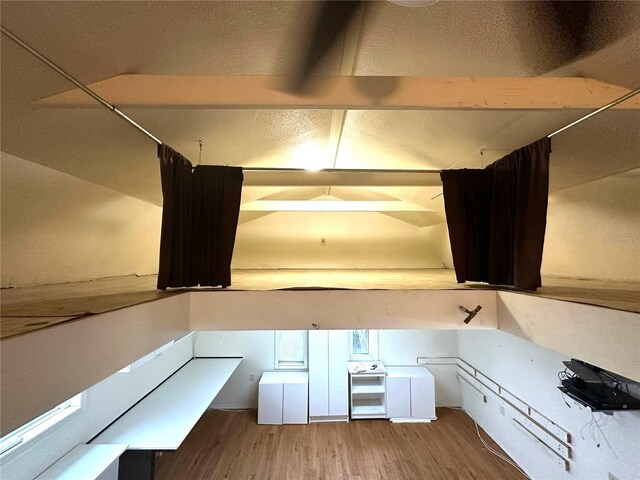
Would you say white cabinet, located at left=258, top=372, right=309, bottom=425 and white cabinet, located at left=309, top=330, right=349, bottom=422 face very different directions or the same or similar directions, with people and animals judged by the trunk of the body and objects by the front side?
same or similar directions

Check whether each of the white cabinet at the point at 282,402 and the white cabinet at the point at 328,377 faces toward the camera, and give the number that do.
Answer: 2

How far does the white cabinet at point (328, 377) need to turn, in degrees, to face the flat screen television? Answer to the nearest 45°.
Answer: approximately 45° to its left

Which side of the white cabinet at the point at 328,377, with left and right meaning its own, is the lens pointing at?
front

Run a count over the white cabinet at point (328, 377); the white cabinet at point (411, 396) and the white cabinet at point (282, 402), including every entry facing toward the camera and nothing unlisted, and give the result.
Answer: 3

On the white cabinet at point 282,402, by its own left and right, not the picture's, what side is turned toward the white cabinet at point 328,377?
left

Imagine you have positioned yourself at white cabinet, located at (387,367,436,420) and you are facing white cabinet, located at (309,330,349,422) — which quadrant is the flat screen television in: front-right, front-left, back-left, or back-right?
back-left

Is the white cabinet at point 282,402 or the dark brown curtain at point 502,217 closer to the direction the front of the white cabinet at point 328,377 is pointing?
the dark brown curtain

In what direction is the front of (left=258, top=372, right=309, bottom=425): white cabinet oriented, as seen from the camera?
facing the viewer

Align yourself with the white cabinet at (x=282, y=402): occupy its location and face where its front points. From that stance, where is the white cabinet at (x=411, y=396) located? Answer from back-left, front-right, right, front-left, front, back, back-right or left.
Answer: left
